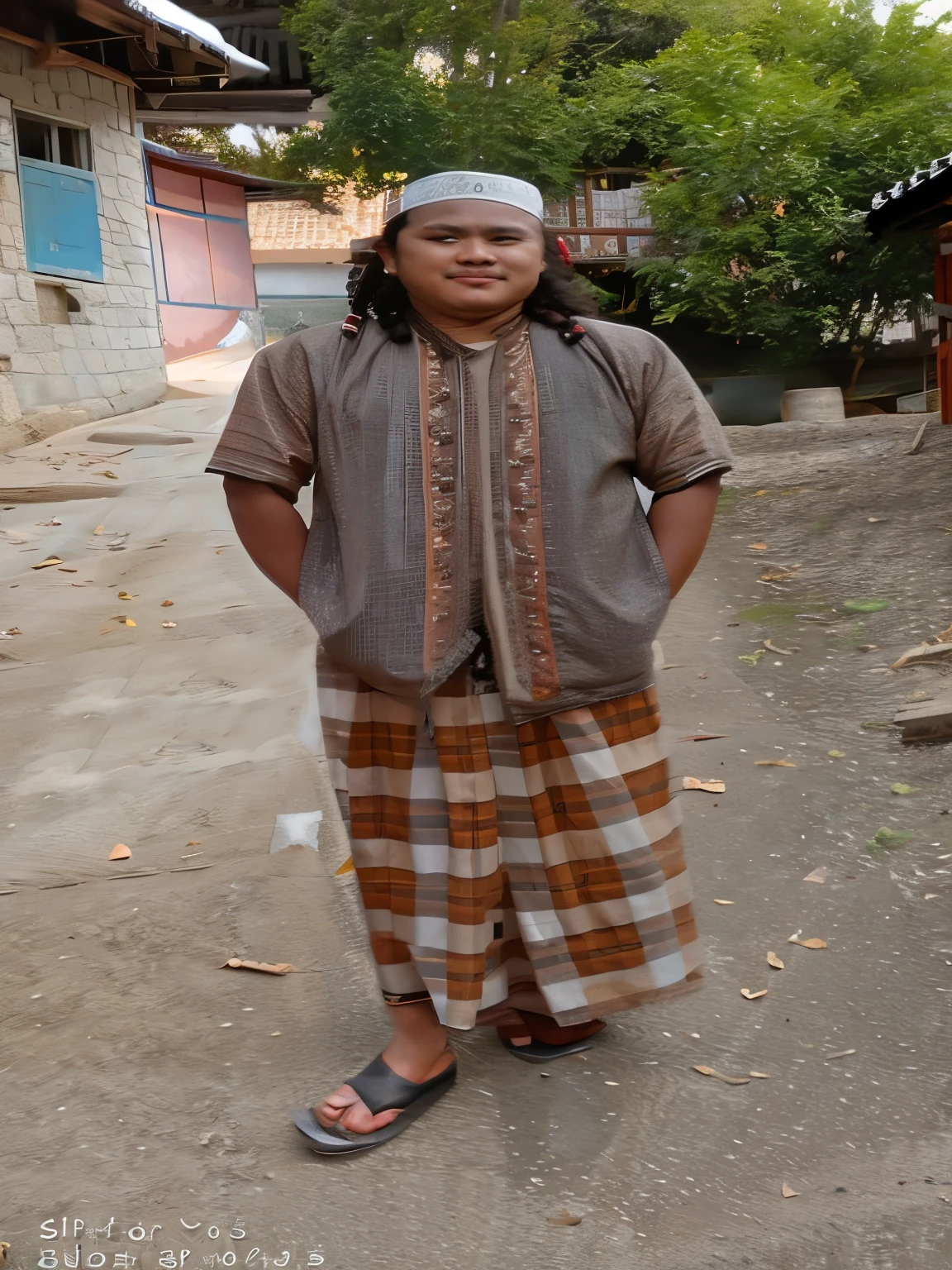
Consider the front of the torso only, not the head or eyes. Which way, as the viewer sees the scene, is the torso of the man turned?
toward the camera

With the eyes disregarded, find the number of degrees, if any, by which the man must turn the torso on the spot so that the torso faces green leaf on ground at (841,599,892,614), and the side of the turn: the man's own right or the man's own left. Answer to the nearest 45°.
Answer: approximately 135° to the man's own left

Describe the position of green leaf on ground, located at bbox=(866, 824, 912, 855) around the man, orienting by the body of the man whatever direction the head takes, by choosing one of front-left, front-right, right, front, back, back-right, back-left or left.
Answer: back-left

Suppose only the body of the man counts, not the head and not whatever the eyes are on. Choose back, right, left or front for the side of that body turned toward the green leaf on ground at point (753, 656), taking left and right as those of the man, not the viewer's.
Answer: back

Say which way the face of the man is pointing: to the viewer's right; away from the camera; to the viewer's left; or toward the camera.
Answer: toward the camera

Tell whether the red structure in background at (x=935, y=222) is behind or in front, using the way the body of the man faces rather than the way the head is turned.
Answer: behind
